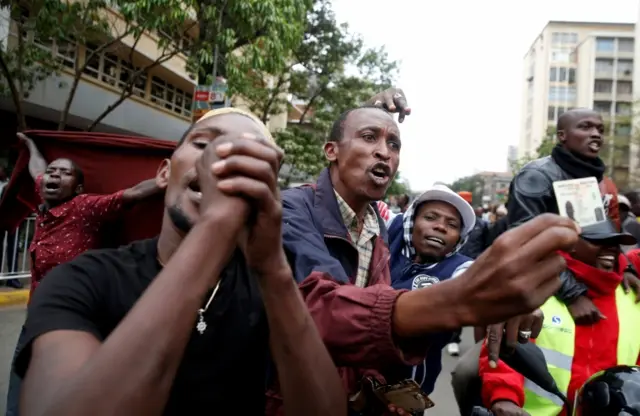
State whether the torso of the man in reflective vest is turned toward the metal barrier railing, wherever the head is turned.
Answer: no

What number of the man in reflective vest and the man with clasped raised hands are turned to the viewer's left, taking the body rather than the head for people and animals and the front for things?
0

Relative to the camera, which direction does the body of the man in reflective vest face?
toward the camera

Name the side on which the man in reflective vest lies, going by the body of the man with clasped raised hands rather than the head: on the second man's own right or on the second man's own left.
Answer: on the second man's own left

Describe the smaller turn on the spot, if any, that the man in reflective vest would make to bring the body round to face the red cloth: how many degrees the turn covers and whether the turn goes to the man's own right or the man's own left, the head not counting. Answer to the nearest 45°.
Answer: approximately 90° to the man's own right

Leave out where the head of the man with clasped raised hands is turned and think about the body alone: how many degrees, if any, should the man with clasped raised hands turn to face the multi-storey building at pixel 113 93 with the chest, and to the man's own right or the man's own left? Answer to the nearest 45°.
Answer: approximately 135° to the man's own left

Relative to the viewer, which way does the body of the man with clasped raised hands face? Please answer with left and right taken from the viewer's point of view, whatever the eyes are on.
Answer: facing the viewer and to the right of the viewer

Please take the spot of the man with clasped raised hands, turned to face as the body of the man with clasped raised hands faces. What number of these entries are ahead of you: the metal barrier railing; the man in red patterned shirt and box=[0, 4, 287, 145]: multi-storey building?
0

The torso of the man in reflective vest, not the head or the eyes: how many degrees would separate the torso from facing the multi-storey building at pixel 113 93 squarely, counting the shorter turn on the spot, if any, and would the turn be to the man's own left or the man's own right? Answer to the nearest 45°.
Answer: approximately 135° to the man's own right

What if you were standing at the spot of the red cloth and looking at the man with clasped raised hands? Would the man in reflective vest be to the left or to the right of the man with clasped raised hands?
left

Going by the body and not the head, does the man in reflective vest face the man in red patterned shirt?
no

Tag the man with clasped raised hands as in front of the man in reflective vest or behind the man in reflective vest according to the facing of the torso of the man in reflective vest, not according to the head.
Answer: in front

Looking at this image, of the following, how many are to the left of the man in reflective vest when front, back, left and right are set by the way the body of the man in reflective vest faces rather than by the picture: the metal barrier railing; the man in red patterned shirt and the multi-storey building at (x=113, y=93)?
0
